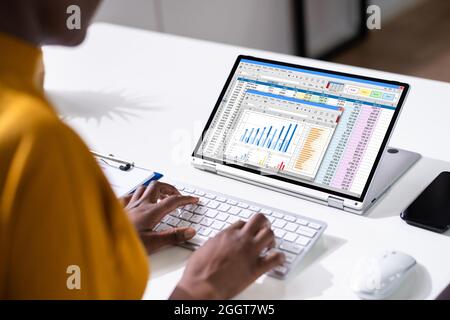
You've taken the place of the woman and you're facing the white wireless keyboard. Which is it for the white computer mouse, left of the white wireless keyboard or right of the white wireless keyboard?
right

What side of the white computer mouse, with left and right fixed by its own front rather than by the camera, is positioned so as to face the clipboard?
left

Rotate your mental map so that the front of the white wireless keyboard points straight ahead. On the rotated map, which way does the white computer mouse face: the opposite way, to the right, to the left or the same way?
the opposite way

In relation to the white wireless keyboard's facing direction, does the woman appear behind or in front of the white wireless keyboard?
in front

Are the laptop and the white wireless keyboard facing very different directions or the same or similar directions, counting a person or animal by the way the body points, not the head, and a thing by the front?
same or similar directions

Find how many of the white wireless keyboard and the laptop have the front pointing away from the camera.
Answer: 0

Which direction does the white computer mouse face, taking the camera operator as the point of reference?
facing away from the viewer and to the right of the viewer

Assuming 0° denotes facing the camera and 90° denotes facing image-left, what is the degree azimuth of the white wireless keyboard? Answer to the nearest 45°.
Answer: approximately 45°

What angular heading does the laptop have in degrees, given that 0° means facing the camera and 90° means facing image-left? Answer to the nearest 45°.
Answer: approximately 45°

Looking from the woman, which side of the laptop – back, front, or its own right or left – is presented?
front
